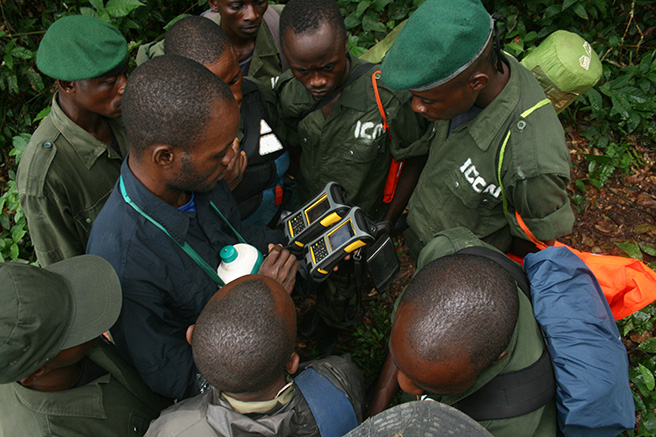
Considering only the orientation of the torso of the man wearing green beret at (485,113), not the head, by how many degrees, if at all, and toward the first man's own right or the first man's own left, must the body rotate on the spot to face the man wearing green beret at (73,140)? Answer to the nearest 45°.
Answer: approximately 45° to the first man's own right

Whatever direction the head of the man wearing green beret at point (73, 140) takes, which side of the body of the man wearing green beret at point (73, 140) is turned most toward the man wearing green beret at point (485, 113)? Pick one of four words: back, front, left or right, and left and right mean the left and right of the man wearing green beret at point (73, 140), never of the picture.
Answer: front

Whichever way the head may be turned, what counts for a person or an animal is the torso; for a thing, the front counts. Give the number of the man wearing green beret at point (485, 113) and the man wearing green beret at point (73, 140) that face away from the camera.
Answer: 0

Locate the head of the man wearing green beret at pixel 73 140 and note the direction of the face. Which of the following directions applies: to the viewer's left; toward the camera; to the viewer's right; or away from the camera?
to the viewer's right

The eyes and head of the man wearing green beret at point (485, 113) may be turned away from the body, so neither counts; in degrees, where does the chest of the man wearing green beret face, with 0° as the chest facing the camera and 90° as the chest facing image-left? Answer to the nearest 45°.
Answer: approximately 45°

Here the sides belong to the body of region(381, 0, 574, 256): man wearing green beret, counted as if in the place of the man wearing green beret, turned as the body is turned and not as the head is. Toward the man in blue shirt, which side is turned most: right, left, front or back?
front

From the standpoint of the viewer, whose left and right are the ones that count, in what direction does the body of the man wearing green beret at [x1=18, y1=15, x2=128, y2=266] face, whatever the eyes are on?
facing the viewer and to the right of the viewer
